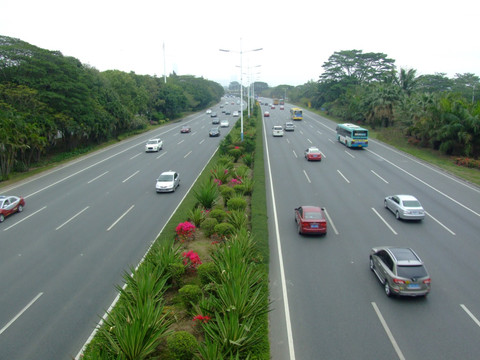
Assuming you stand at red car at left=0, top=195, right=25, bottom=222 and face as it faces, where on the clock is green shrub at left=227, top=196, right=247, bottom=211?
The green shrub is roughly at 9 o'clock from the red car.

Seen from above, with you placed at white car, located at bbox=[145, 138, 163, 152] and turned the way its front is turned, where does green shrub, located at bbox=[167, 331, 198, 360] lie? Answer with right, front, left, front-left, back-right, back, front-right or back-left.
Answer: front-left

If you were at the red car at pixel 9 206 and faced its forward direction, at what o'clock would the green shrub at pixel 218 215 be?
The green shrub is roughly at 9 o'clock from the red car.

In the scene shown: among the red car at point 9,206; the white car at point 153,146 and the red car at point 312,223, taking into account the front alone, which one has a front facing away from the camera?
the red car at point 312,223

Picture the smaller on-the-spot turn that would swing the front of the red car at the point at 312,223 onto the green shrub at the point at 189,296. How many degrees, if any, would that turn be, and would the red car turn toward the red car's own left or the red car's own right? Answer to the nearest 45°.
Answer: approximately 135° to the red car's own left

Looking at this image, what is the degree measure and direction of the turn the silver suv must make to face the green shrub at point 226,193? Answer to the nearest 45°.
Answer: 0° — it already faces it

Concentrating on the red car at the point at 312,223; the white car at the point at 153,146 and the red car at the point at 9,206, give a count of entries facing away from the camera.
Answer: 1

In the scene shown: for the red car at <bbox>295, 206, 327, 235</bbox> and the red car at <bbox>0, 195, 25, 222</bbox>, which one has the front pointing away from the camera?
the red car at <bbox>295, 206, 327, 235</bbox>

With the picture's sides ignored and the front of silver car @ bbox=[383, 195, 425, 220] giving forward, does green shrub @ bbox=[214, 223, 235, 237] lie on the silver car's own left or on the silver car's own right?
on the silver car's own left

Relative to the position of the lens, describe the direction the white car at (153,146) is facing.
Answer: facing the viewer and to the left of the viewer

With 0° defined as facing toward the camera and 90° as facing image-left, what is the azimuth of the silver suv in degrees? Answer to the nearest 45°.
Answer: approximately 135°

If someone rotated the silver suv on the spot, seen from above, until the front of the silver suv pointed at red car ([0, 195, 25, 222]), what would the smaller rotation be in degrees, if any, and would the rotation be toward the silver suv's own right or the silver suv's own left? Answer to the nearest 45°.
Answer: approximately 45° to the silver suv's own left

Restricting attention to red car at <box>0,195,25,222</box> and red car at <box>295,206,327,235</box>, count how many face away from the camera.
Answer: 1

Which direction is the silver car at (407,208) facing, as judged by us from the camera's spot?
facing away from the viewer and to the left of the viewer

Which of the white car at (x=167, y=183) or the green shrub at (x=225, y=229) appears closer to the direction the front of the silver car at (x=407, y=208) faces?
the white car

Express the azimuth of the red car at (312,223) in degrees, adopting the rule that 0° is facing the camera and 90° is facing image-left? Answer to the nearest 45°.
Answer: approximately 180°

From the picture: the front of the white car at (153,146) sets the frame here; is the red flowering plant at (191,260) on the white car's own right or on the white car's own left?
on the white car's own left

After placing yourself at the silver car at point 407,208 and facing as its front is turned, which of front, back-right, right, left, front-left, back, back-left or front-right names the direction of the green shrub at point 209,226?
left

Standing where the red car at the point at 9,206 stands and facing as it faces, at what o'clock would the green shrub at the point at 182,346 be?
The green shrub is roughly at 10 o'clock from the red car.
